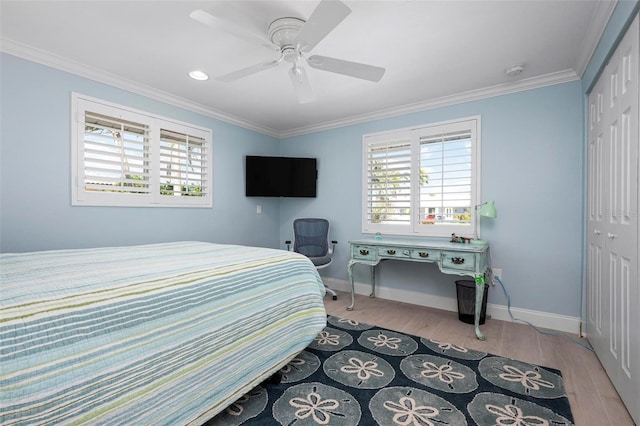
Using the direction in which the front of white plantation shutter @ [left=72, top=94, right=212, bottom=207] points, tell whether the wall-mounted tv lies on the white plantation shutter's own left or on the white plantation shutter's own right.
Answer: on the white plantation shutter's own left

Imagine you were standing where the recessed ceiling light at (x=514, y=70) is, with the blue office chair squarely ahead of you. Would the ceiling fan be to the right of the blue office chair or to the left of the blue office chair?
left

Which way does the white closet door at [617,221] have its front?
to the viewer's left

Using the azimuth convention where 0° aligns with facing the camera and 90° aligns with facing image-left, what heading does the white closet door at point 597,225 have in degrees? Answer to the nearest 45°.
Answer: approximately 90°

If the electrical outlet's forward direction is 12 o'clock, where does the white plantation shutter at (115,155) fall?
The white plantation shutter is roughly at 2 o'clock from the electrical outlet.

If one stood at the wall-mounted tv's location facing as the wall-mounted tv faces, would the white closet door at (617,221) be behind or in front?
in front

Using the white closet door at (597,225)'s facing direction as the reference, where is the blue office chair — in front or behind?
in front

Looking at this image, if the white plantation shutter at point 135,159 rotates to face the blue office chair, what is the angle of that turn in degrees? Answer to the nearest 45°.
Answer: approximately 45° to its left

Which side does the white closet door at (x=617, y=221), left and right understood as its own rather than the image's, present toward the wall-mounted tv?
front

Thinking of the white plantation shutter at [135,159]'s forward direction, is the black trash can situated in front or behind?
in front

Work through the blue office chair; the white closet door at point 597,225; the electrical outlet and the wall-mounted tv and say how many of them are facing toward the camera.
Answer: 3

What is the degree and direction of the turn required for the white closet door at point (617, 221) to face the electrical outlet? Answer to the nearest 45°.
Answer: approximately 45° to its right
